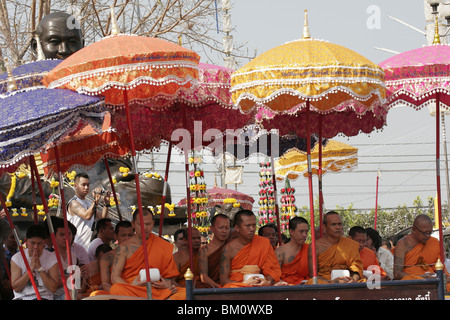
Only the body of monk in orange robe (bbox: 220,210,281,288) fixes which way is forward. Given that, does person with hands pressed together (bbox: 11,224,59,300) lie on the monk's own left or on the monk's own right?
on the monk's own right

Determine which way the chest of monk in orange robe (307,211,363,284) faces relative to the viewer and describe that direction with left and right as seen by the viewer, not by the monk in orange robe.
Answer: facing the viewer and to the right of the viewer

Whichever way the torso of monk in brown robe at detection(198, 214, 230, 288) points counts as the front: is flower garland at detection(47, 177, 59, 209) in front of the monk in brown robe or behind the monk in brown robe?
behind

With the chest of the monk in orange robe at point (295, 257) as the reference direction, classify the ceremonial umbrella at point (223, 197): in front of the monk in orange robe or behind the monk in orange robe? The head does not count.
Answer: behind

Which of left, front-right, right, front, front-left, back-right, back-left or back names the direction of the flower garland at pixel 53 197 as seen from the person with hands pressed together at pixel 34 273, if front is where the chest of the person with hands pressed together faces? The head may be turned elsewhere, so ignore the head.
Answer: back

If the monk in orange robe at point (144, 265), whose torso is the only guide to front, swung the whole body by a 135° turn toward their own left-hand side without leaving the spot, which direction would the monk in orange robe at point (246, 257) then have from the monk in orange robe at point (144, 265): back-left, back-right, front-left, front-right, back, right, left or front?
front-right

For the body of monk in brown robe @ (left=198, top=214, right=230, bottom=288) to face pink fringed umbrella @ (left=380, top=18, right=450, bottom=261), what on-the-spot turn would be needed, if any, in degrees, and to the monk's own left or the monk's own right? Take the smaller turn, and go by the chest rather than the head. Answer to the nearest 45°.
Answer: approximately 45° to the monk's own left

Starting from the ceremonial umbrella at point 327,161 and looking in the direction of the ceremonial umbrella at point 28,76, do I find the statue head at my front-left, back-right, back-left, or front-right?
front-right

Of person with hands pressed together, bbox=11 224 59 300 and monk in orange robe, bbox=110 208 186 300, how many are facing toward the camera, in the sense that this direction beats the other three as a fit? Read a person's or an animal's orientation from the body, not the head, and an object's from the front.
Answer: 2

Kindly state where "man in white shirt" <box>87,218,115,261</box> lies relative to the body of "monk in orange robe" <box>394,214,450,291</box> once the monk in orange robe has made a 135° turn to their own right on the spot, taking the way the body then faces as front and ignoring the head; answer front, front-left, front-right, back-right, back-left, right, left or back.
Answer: front

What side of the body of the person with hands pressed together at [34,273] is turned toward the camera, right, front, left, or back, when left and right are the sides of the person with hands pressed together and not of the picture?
front
